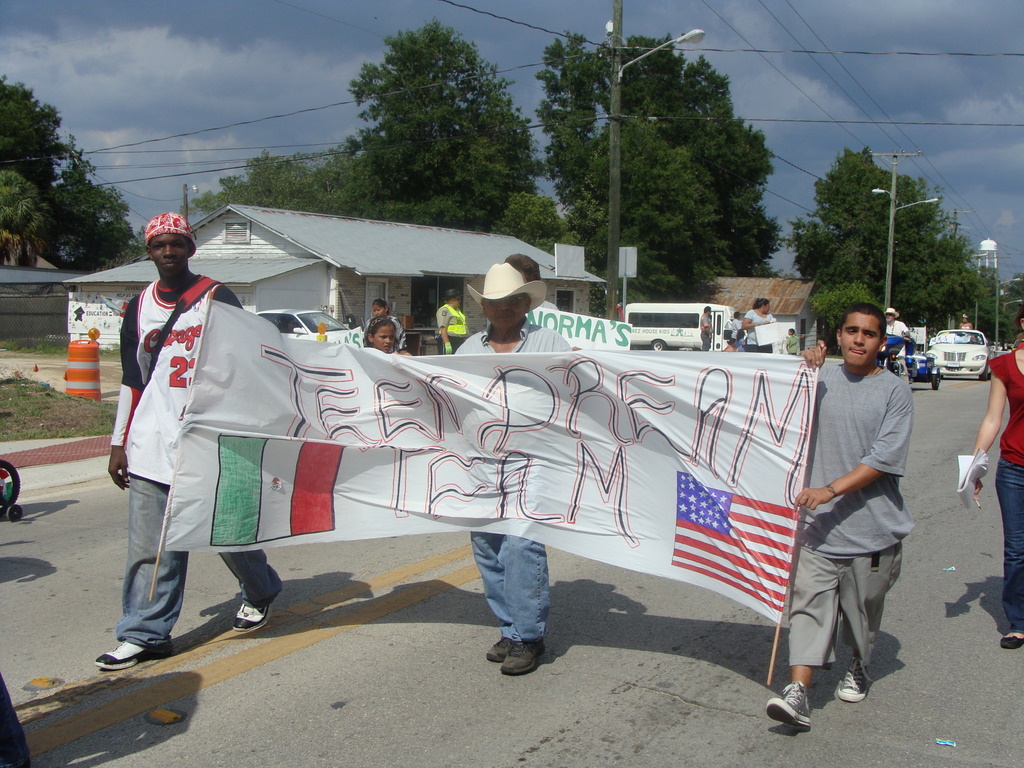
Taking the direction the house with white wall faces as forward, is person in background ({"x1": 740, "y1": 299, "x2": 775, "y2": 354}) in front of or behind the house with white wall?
in front

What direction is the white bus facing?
to the viewer's right

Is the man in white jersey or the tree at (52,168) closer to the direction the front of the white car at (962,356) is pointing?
the man in white jersey

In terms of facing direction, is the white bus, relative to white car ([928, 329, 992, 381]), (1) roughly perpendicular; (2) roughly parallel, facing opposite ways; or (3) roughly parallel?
roughly perpendicular

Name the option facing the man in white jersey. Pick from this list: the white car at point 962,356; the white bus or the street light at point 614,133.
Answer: the white car

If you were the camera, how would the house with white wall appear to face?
facing the viewer and to the right of the viewer

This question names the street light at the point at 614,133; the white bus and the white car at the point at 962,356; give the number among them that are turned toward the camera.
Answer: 1

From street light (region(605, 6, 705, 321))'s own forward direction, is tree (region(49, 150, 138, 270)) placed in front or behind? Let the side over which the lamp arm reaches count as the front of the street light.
behind

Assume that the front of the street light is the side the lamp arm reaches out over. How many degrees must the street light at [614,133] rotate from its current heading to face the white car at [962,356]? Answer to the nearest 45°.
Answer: approximately 45° to its left

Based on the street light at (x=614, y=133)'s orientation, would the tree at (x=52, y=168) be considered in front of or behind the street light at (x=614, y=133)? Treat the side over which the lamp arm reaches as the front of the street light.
behind

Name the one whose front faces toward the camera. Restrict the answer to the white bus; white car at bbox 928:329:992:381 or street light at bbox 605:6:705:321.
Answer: the white car

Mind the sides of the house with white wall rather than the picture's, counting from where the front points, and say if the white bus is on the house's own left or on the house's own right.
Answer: on the house's own left

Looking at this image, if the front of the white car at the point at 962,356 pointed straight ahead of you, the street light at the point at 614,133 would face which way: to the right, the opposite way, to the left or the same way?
to the left

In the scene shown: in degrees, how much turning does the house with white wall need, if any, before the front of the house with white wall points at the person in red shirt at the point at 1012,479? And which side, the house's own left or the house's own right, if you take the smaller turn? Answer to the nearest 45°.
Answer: approximately 45° to the house's own right

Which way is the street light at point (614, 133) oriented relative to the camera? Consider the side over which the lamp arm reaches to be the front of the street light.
to the viewer's right
